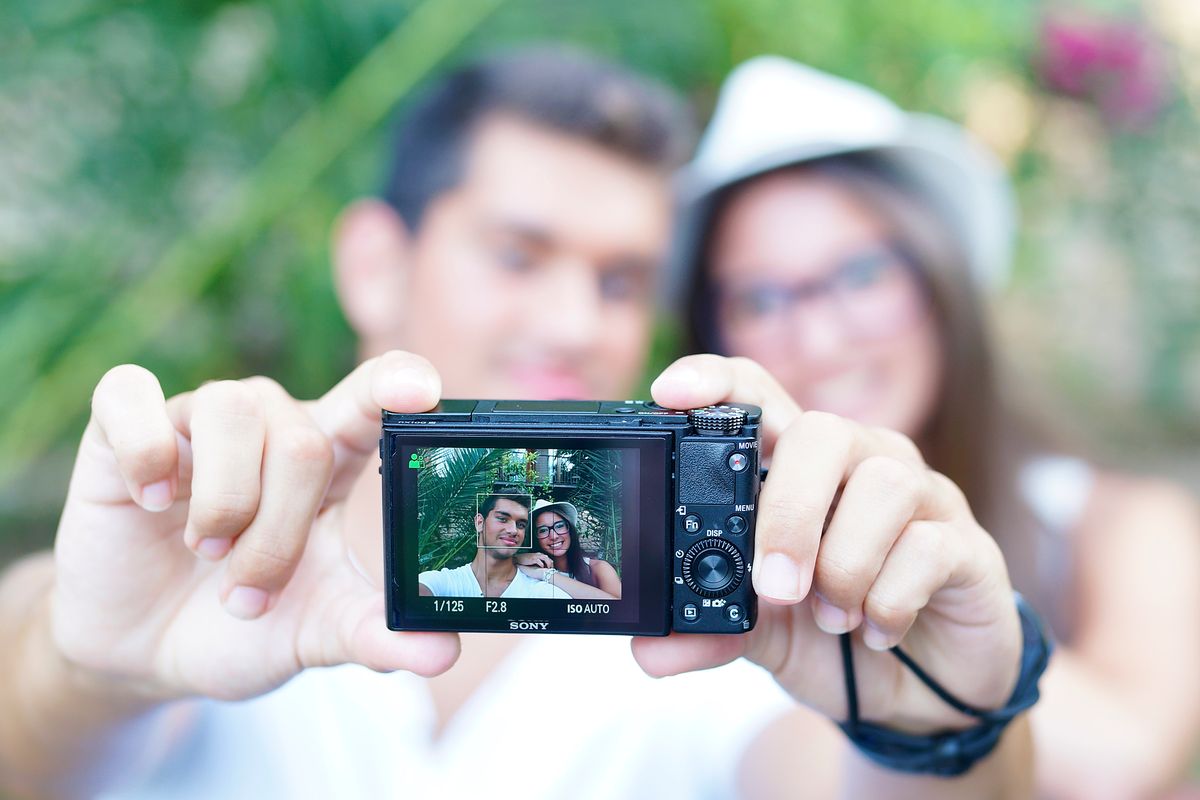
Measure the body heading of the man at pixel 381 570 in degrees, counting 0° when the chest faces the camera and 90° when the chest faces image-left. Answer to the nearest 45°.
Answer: approximately 0°

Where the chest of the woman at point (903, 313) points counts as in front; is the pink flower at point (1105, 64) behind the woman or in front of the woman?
behind

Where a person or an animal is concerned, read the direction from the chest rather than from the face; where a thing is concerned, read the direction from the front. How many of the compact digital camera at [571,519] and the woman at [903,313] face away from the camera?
1

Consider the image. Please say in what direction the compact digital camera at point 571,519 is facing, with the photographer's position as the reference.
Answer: facing away from the viewer

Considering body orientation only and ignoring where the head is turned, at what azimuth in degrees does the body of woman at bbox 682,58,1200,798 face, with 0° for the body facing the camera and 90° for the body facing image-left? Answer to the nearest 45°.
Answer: approximately 45°

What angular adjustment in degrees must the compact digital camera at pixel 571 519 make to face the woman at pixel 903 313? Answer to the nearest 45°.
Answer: approximately 45° to its right

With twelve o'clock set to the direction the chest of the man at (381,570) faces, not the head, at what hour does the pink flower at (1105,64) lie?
The pink flower is roughly at 8 o'clock from the man.
